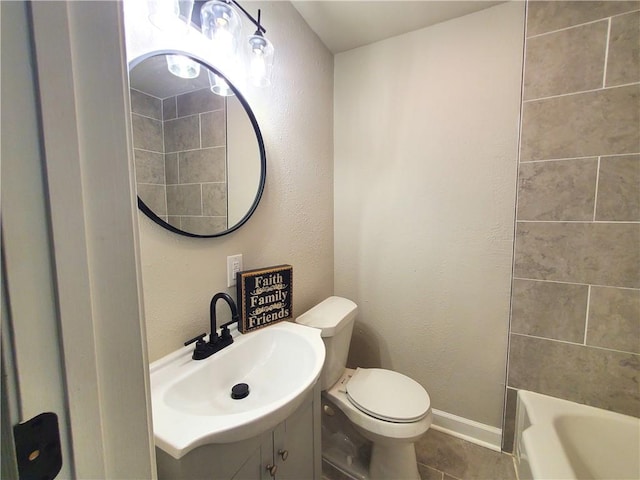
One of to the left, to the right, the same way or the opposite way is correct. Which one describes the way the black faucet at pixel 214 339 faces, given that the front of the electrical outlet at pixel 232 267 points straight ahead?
the same way

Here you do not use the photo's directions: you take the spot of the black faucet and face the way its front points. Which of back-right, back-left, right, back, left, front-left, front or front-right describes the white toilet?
front-left

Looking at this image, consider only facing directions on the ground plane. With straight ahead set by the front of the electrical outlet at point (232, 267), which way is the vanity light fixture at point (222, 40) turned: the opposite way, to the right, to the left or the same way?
the same way

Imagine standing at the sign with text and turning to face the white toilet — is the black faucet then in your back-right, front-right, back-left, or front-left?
back-right

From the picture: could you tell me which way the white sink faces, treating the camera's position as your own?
facing the viewer and to the right of the viewer

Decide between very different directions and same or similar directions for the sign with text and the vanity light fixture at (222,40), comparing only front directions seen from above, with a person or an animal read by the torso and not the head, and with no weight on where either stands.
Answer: same or similar directions

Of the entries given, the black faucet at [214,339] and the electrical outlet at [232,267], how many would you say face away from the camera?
0
